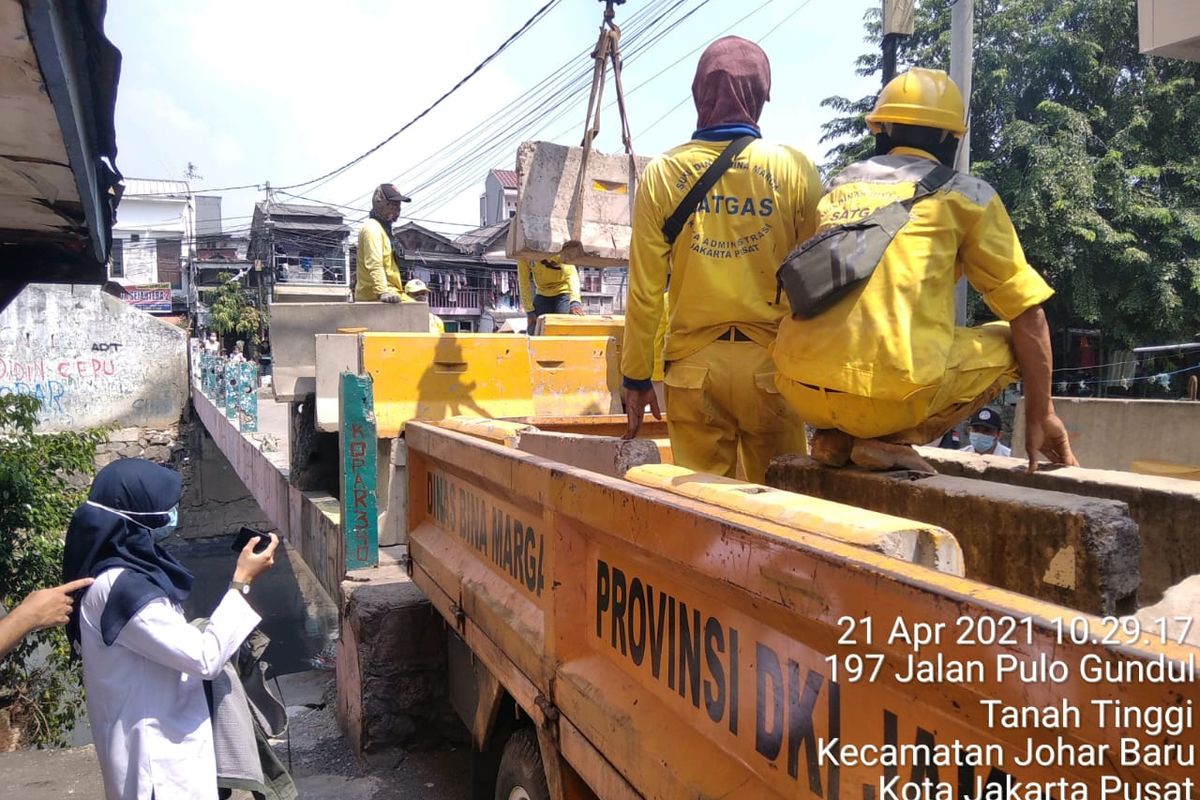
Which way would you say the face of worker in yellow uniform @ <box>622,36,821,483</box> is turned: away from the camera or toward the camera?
away from the camera

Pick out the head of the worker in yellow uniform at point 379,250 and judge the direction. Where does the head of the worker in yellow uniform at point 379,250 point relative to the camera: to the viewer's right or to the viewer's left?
to the viewer's right

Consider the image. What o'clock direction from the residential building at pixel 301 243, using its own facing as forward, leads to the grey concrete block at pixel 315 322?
The grey concrete block is roughly at 12 o'clock from the residential building.

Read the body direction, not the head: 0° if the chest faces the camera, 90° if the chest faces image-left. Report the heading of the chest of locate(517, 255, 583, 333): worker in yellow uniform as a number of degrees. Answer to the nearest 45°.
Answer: approximately 0°

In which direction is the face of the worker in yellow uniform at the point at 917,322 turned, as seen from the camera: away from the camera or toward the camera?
away from the camera

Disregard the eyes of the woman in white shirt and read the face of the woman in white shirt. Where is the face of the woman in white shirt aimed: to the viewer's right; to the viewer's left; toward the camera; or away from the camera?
to the viewer's right

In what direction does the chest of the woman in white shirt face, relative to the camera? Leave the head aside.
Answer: to the viewer's right

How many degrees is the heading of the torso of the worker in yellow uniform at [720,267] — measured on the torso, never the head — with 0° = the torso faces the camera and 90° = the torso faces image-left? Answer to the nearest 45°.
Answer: approximately 180°
